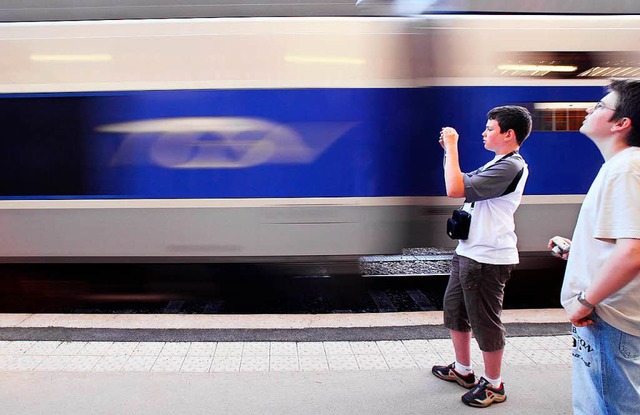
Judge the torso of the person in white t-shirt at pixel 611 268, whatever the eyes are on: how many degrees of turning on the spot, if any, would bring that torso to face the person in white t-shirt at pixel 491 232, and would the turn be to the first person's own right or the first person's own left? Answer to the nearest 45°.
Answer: approximately 45° to the first person's own right

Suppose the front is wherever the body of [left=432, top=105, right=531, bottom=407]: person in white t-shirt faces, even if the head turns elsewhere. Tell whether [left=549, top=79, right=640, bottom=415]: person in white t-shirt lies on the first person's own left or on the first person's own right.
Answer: on the first person's own left

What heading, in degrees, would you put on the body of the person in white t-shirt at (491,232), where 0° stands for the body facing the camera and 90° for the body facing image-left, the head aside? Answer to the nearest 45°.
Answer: approximately 90°

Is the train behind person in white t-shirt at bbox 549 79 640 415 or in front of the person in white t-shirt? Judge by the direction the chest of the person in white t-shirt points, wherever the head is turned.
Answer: in front

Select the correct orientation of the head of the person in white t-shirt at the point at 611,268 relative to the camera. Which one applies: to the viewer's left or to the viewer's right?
to the viewer's left

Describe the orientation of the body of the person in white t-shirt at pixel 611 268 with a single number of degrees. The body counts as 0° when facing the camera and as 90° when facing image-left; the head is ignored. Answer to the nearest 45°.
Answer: approximately 90°

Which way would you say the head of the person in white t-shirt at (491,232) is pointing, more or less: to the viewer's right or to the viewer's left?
to the viewer's left

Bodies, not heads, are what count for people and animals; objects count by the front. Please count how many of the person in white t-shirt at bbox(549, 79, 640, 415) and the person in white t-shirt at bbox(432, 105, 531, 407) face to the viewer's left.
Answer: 2

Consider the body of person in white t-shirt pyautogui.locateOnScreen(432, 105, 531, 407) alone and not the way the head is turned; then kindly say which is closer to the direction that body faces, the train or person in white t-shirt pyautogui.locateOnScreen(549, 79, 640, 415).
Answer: the train
